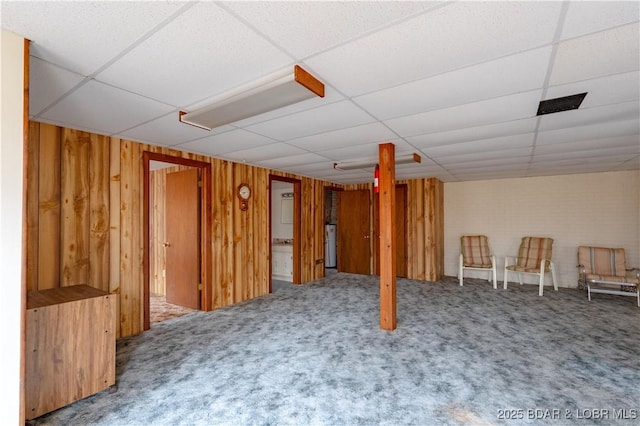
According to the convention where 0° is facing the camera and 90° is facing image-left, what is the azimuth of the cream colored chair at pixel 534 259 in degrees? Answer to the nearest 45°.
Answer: approximately 45°

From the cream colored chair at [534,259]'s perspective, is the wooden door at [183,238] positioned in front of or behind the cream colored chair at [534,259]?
in front

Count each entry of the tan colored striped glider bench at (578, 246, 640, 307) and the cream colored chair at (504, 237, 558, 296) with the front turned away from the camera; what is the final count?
0

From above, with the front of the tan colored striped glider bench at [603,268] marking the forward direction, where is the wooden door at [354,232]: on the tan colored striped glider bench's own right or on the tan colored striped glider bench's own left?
on the tan colored striped glider bench's own right

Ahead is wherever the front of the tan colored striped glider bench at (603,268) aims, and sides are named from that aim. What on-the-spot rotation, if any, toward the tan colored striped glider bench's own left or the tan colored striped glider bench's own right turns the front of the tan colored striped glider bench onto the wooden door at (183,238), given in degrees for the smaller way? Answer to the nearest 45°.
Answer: approximately 90° to the tan colored striped glider bench's own right

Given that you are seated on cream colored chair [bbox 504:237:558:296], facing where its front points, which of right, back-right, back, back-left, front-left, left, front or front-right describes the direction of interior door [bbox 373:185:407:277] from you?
front-right

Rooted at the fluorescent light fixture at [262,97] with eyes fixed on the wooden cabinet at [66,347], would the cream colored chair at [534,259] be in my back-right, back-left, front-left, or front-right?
back-right

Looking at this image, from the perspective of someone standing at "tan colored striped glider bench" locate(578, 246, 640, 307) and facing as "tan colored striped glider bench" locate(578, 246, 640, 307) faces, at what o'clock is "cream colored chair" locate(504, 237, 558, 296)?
"cream colored chair" locate(504, 237, 558, 296) is roughly at 4 o'clock from "tan colored striped glider bench" locate(578, 246, 640, 307).

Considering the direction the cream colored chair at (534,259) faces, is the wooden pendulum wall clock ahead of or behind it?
ahead

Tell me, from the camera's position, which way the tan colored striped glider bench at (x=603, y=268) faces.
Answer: facing the viewer and to the right of the viewer

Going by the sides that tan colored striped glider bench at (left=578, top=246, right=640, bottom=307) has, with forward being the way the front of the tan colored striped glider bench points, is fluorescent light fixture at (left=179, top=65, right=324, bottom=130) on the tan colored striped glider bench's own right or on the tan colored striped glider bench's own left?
on the tan colored striped glider bench's own right

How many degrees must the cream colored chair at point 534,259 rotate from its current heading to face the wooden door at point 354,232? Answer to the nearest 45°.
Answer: approximately 45° to its right
